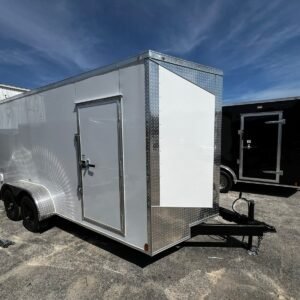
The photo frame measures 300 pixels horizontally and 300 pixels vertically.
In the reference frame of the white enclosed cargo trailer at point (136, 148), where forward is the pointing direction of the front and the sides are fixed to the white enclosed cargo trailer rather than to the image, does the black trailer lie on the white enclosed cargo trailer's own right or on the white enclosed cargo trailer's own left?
on the white enclosed cargo trailer's own left

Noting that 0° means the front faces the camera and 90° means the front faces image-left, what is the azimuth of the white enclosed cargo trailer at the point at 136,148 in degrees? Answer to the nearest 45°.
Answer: approximately 315°
